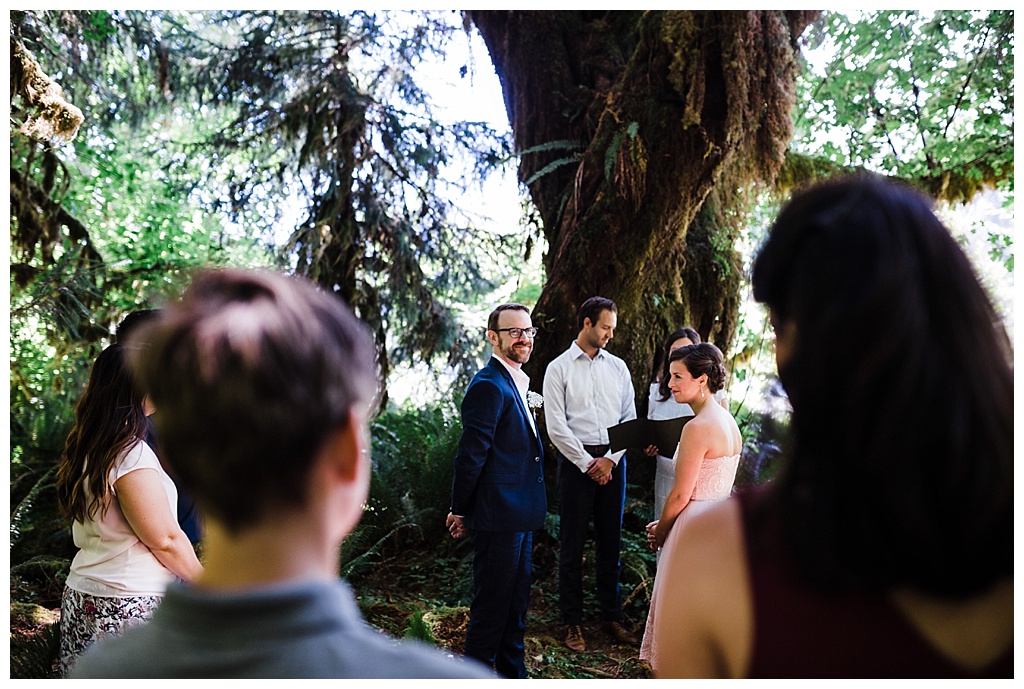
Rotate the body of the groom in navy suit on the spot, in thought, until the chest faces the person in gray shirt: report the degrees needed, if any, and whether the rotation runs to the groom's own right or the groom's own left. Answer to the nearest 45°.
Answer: approximately 90° to the groom's own right

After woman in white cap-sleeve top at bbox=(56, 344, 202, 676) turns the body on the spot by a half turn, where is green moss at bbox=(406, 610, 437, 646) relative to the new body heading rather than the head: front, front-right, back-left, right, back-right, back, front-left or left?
back

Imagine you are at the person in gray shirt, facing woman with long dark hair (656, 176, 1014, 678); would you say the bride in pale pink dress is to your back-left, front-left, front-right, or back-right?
front-left

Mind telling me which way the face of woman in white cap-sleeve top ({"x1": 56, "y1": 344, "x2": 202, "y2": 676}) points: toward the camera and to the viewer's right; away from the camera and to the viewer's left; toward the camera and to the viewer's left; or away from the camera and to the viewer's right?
away from the camera and to the viewer's right

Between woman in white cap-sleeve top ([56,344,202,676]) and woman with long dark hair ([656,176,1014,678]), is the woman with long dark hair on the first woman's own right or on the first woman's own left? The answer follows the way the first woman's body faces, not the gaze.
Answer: on the first woman's own right

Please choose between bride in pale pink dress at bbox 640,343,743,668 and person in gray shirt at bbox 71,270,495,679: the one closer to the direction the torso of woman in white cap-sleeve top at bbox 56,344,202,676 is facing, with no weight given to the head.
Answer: the bride in pale pink dress

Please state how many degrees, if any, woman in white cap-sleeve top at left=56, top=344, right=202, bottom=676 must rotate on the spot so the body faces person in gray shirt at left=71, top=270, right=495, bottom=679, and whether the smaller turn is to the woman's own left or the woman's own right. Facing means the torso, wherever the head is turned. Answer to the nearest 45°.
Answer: approximately 135° to the woman's own right

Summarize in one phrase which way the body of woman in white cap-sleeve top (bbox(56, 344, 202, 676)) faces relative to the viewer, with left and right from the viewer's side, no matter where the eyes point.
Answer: facing away from the viewer and to the right of the viewer
